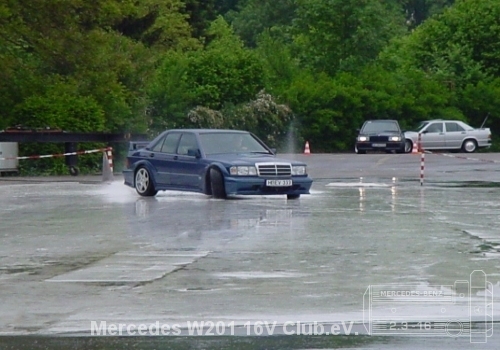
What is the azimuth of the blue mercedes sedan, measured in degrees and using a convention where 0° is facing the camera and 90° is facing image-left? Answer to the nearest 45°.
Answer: approximately 315°
